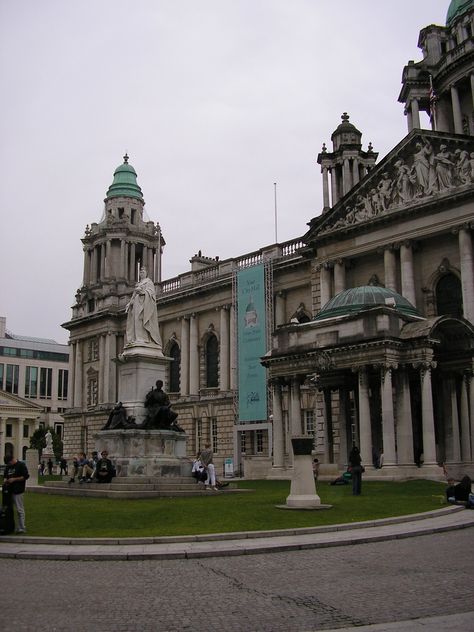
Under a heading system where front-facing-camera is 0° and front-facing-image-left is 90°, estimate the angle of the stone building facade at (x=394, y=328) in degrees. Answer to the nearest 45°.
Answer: approximately 45°

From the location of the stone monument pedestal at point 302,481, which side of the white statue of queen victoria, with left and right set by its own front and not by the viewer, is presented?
left

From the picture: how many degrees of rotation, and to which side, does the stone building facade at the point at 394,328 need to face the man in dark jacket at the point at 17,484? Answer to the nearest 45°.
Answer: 0° — it already faces them

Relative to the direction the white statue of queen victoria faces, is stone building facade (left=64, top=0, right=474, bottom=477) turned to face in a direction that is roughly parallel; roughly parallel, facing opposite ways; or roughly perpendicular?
roughly parallel

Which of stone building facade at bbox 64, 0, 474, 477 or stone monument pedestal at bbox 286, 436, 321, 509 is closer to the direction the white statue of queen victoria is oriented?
the stone monument pedestal

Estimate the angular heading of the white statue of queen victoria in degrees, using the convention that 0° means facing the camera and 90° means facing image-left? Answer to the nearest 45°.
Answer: approximately 45°

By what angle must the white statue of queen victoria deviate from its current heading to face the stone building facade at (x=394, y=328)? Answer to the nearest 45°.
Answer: approximately 180°

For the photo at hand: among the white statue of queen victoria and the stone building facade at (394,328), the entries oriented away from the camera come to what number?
0

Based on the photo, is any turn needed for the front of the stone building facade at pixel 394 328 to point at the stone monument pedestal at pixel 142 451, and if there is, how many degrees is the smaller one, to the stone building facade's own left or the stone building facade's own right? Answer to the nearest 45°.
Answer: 0° — it already faces it

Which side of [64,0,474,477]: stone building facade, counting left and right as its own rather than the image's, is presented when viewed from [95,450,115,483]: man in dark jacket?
front

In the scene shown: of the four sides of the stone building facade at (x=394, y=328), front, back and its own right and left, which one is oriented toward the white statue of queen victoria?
front

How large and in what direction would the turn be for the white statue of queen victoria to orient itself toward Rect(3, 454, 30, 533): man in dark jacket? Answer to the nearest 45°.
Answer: approximately 45° to its left
